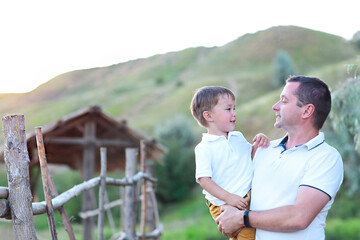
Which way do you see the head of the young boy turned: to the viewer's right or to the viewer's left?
to the viewer's right

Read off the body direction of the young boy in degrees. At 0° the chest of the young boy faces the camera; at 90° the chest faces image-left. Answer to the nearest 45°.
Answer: approximately 315°

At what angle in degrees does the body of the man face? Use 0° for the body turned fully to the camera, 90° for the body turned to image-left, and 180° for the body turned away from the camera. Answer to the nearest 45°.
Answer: approximately 45°

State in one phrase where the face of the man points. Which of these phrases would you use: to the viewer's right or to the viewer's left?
to the viewer's left

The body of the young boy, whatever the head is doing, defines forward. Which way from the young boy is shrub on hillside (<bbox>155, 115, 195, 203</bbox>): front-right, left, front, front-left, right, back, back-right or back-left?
back-left

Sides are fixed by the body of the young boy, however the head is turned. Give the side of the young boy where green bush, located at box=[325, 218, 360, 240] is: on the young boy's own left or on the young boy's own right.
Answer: on the young boy's own left

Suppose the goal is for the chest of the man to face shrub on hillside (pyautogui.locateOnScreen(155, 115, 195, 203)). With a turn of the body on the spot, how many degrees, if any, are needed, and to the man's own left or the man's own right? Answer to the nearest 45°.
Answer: approximately 135° to the man's own right
